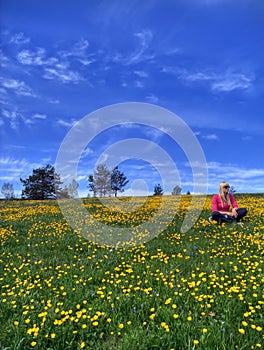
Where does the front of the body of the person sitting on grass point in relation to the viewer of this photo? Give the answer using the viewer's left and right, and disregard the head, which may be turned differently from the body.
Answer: facing the viewer and to the right of the viewer
